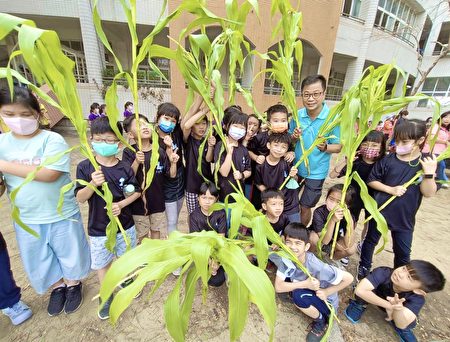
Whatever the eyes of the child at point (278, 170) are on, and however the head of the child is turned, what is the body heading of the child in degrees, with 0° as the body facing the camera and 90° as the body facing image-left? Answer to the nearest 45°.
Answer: approximately 0°

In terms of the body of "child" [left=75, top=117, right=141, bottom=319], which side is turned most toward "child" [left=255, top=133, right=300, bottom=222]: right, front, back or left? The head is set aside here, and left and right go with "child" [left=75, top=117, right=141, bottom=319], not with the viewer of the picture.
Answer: left

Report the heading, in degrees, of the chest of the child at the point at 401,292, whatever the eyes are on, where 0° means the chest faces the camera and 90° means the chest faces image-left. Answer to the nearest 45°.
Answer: approximately 45°

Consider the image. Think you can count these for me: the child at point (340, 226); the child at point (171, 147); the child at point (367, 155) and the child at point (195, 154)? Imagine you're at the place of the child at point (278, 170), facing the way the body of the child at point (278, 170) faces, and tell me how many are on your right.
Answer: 2
